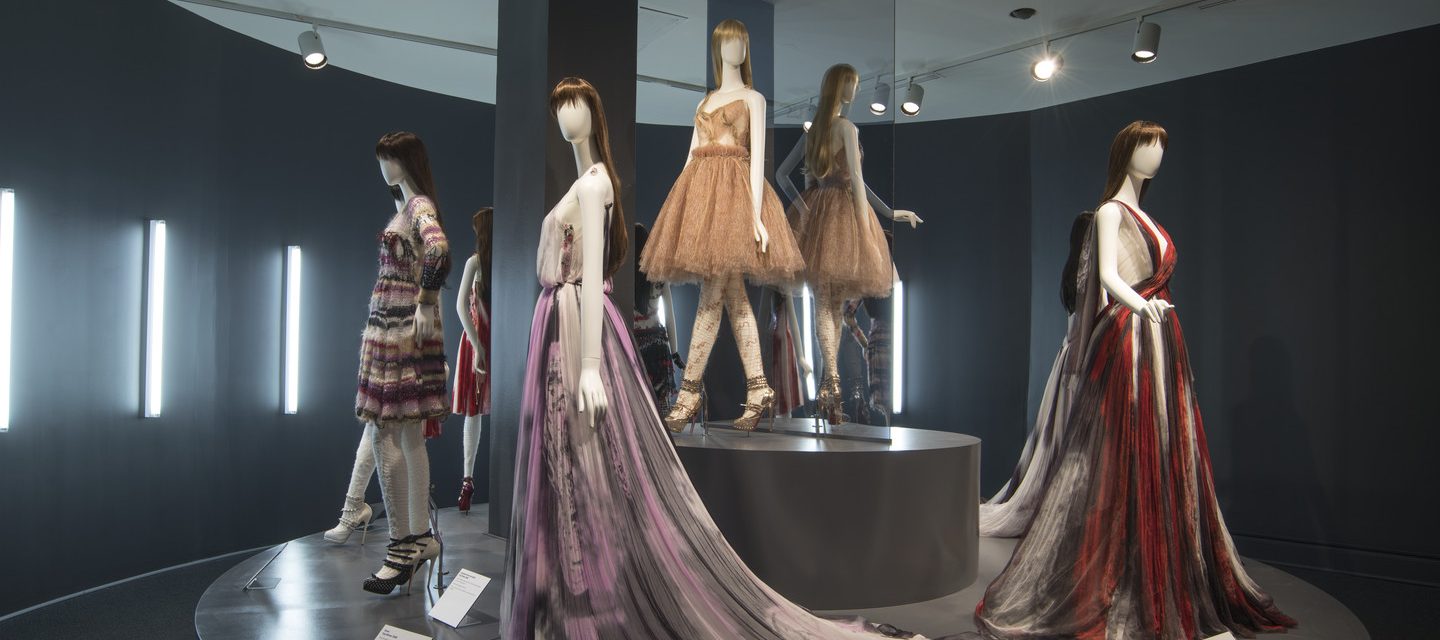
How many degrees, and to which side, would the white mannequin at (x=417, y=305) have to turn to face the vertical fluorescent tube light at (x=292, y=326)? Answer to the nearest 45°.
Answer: approximately 135° to its right

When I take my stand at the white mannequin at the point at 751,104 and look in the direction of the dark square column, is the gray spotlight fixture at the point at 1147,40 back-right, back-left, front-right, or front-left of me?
back-right

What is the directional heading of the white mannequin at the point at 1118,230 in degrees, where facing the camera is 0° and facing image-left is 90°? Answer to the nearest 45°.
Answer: approximately 315°

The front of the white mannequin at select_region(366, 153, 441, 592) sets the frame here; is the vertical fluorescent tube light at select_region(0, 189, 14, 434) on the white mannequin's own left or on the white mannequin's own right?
on the white mannequin's own right
